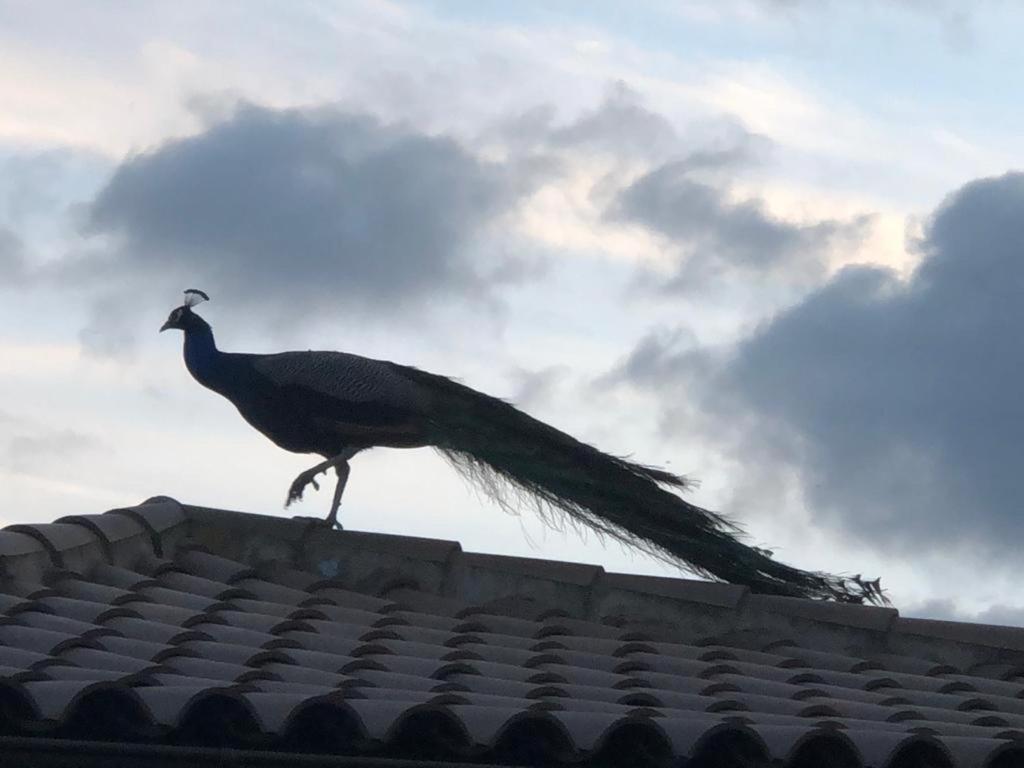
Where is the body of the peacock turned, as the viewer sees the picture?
to the viewer's left
